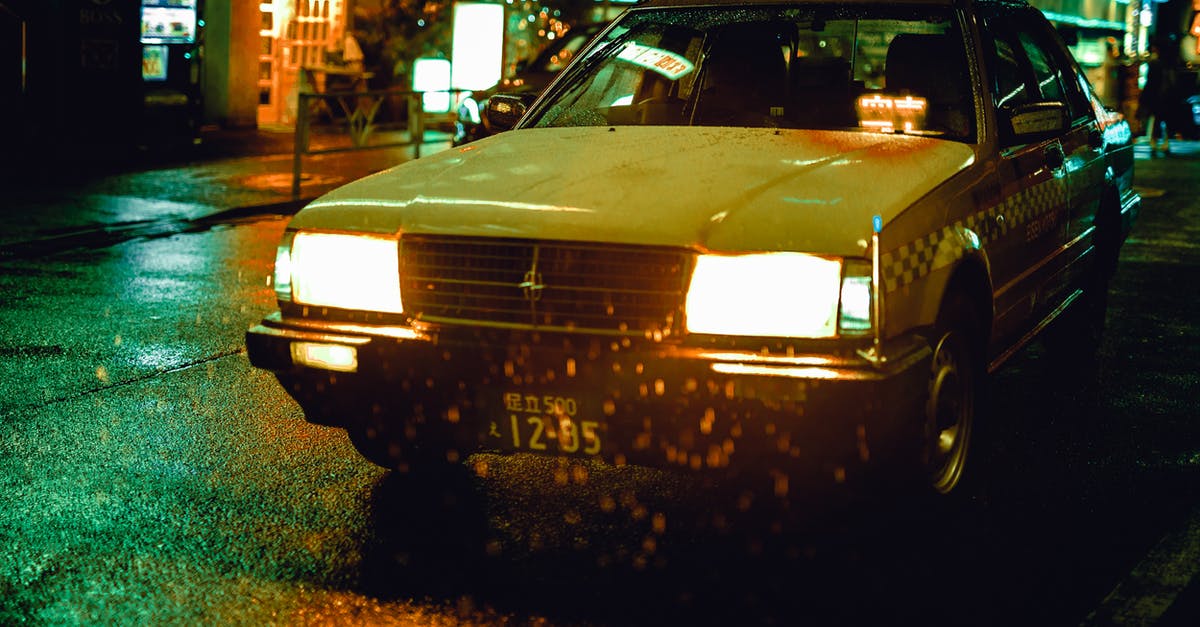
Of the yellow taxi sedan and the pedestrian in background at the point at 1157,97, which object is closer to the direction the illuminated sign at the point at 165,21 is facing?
the yellow taxi sedan

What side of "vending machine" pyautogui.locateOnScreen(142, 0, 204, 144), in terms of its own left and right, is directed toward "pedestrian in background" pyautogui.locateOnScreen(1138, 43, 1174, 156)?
left

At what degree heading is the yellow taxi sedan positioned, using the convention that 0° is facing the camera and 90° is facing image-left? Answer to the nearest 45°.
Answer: approximately 45°

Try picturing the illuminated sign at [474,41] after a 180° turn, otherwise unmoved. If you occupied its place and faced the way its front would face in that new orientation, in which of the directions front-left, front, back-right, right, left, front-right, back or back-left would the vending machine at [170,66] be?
back-left

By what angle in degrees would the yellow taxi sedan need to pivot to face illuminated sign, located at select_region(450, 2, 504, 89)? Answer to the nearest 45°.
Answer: approximately 135° to its right

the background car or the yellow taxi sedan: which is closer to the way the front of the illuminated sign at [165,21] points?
the yellow taxi sedan

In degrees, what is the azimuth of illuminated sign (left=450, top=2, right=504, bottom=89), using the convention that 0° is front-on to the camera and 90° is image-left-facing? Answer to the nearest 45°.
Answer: approximately 0°

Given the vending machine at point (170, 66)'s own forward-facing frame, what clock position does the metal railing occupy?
The metal railing is roughly at 10 o'clock from the vending machine.

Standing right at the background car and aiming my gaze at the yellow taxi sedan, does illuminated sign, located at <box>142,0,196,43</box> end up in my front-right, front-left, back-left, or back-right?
back-right
